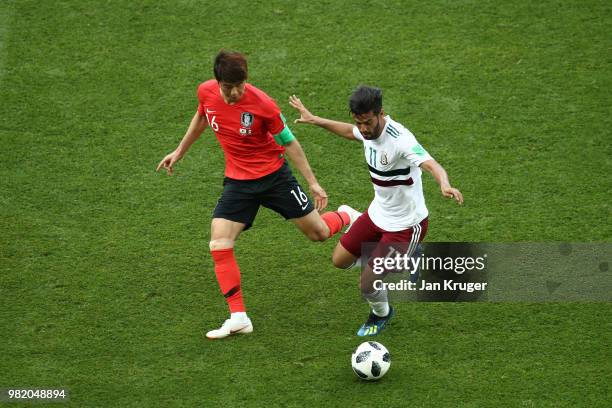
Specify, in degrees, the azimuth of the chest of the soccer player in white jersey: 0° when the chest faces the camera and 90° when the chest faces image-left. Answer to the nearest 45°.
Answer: approximately 45°

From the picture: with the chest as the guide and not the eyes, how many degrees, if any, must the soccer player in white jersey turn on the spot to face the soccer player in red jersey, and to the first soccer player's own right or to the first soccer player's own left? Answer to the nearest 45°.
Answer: approximately 45° to the first soccer player's own right
